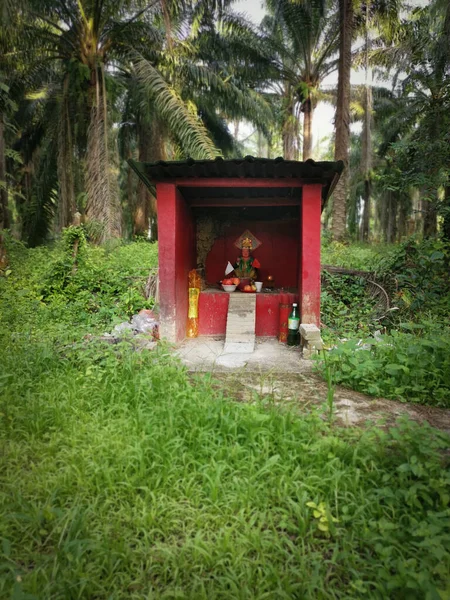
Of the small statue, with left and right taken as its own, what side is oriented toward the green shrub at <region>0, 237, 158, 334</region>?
right

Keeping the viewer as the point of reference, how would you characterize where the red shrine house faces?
facing the viewer

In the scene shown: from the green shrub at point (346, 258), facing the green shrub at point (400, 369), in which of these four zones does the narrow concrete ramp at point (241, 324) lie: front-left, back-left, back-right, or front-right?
front-right

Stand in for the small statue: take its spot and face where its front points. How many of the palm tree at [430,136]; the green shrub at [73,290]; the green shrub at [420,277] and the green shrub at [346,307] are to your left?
3

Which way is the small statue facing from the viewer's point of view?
toward the camera

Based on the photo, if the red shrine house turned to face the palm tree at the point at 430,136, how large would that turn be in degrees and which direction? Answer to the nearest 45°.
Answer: approximately 90° to its left

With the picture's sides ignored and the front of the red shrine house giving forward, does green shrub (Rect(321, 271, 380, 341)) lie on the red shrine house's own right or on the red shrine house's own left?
on the red shrine house's own left

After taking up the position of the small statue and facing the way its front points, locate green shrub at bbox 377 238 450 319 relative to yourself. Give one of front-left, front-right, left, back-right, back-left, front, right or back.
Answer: left

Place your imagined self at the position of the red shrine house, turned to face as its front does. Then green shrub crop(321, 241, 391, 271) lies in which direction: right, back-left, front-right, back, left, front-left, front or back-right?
back-left

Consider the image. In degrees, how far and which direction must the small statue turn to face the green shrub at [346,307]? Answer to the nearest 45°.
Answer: approximately 90° to its left

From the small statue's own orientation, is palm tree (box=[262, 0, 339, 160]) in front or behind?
behind

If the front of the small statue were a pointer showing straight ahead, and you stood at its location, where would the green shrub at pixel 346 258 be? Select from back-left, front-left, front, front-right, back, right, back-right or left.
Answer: back-left
